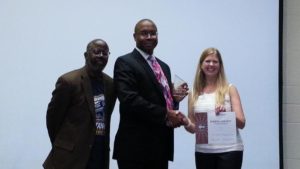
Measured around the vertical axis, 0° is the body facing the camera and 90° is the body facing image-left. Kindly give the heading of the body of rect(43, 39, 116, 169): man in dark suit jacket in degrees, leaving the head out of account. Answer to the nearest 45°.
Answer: approximately 315°

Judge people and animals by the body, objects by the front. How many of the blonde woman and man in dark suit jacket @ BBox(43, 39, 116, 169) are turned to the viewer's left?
0

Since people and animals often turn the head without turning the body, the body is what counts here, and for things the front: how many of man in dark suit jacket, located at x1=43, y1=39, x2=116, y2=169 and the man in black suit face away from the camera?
0

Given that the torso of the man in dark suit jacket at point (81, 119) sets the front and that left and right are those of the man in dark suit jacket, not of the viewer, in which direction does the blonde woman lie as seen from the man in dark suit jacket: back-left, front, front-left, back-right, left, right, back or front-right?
front-left

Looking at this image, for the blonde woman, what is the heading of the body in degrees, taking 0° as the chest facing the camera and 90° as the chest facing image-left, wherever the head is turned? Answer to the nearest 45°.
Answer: approximately 0°
